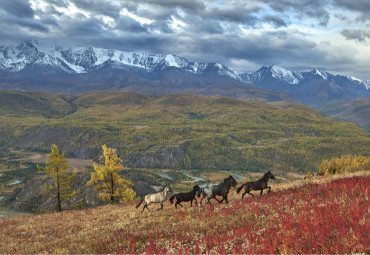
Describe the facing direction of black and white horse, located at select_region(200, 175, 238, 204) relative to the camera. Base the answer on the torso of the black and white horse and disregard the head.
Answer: to the viewer's right
